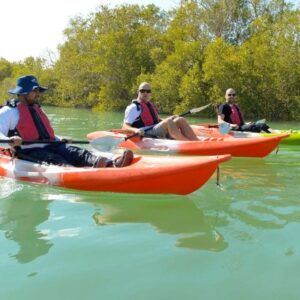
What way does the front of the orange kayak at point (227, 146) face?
to the viewer's right

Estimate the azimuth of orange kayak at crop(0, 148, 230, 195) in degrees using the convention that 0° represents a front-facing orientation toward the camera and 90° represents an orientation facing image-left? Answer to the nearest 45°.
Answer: approximately 270°

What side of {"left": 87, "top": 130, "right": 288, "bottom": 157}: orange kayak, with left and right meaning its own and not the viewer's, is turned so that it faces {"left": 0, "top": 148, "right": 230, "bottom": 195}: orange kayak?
right

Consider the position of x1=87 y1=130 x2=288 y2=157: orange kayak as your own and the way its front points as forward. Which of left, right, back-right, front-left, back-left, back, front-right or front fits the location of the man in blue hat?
back-right

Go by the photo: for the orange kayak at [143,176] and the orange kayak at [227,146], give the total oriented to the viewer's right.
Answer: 2
